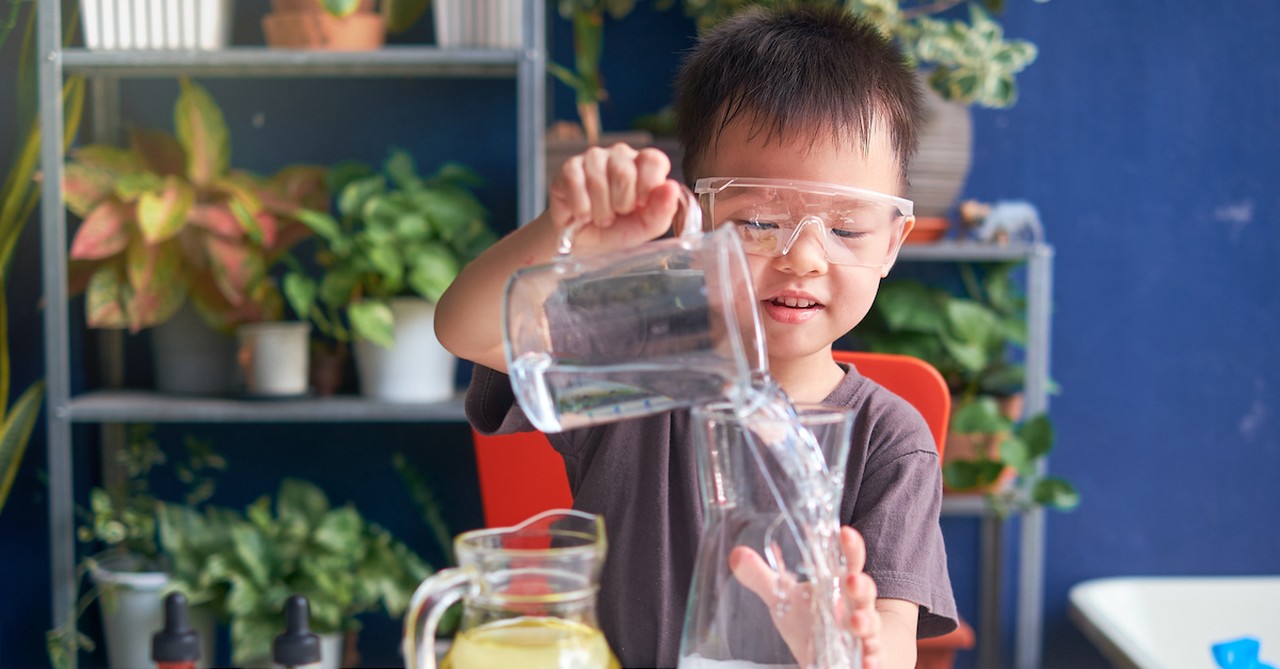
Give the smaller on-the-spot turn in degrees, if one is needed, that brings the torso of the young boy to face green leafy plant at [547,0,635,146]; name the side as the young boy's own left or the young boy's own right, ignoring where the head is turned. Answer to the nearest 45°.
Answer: approximately 180°

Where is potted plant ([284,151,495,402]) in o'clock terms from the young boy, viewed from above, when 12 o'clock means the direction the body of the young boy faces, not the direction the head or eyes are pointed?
The potted plant is roughly at 5 o'clock from the young boy.

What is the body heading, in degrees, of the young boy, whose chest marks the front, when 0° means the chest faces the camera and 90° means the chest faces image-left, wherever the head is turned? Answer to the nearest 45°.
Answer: approximately 0°

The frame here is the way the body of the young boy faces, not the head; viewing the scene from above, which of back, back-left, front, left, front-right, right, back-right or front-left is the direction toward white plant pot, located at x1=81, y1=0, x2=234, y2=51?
back-right

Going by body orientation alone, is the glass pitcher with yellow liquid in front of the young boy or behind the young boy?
in front

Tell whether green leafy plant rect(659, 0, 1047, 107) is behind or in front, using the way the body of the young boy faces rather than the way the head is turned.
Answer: behind

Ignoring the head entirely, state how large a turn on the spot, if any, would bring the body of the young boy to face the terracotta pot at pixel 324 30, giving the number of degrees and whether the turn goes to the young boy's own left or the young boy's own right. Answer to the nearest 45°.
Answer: approximately 135° to the young boy's own right

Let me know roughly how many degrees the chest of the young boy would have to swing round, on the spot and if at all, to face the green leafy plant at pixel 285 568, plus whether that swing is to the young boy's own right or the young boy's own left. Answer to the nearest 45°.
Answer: approximately 135° to the young boy's own right

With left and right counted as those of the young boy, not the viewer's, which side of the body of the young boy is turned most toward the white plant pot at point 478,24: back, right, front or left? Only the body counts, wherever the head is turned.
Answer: back

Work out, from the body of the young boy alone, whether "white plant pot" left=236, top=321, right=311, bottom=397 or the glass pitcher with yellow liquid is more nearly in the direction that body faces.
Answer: the glass pitcher with yellow liquid

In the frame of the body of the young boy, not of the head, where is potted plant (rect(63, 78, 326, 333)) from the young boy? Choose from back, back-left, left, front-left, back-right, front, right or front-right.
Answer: back-right
